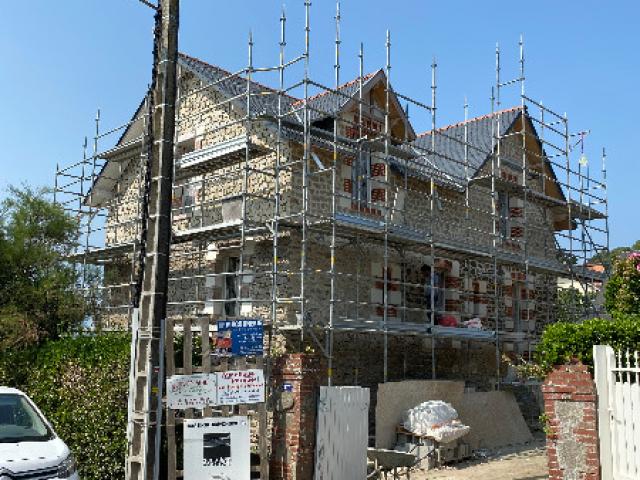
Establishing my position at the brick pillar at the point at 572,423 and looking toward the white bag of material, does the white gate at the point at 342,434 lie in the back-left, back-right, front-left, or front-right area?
front-left

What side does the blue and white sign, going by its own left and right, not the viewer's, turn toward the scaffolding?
back

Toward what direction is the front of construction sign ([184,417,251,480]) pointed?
toward the camera

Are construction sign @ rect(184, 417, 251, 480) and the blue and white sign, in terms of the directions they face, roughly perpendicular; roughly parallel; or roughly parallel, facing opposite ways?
roughly parallel

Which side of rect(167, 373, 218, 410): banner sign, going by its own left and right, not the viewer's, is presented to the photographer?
front

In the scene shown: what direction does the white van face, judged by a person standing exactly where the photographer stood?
facing the viewer and to the right of the viewer

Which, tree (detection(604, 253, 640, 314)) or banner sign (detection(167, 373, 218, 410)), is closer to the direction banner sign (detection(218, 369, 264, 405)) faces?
the banner sign

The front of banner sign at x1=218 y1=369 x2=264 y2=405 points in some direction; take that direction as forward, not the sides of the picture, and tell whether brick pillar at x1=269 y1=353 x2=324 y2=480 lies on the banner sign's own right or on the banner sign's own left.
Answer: on the banner sign's own left

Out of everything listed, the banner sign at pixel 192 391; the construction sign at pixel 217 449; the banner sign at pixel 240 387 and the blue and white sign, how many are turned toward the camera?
4

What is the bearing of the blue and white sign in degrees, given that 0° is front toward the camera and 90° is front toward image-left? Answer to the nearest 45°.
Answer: approximately 0°

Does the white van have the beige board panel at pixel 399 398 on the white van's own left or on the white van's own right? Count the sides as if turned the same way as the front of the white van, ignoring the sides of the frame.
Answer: on the white van's own left
